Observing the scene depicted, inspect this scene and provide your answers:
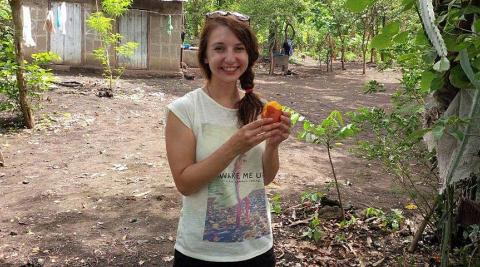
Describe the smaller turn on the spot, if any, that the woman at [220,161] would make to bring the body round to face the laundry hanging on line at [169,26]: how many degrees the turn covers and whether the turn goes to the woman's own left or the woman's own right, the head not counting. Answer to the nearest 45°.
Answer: approximately 135° to the woman's own left

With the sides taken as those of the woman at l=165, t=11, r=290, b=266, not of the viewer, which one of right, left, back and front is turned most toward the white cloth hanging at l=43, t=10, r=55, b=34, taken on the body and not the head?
back

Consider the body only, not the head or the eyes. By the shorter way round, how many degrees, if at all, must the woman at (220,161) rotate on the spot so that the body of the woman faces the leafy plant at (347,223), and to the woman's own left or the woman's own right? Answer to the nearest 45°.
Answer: approximately 90° to the woman's own left

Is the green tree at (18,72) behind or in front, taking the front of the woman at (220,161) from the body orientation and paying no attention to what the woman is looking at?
behind

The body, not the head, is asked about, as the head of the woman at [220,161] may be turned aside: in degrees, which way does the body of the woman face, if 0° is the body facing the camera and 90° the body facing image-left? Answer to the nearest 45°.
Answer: approximately 315°

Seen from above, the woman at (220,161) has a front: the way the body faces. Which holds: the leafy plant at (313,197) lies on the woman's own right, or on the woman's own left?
on the woman's own left

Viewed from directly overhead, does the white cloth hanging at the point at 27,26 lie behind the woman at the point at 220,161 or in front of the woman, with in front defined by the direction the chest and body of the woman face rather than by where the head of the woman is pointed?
behind

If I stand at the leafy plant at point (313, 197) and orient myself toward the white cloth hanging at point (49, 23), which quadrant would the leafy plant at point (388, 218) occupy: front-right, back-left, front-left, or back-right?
back-right

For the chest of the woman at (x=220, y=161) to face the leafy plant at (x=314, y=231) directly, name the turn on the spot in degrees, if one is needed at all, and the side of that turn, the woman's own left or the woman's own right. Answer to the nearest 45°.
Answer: approximately 135° to the woman's own left
